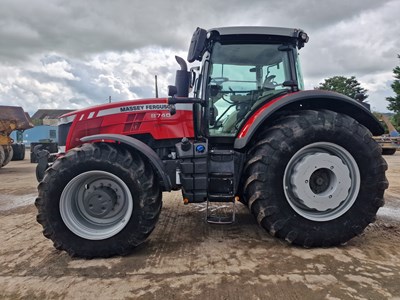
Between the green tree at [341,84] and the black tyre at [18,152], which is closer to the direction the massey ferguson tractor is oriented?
the black tyre

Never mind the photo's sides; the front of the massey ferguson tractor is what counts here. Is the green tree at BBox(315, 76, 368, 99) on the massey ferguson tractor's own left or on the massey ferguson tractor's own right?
on the massey ferguson tractor's own right

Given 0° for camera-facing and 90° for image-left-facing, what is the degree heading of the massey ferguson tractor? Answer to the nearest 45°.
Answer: approximately 90°

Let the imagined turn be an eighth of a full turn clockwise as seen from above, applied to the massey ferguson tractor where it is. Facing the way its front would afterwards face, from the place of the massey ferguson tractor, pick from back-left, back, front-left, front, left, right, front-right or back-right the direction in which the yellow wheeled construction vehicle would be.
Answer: front

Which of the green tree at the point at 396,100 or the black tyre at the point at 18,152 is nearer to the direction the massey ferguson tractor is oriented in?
the black tyre

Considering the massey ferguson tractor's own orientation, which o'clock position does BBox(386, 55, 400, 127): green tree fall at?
The green tree is roughly at 4 o'clock from the massey ferguson tractor.

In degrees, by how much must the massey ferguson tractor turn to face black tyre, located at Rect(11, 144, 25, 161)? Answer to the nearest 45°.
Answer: approximately 45° to its right
